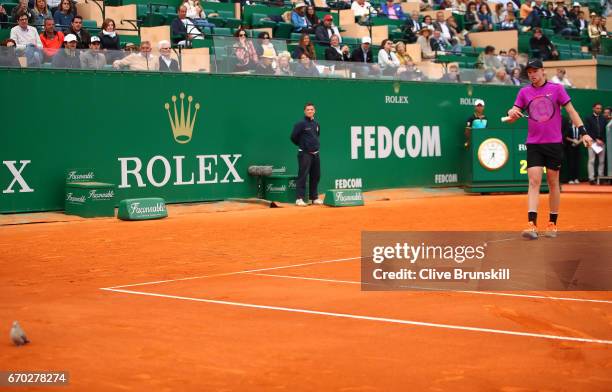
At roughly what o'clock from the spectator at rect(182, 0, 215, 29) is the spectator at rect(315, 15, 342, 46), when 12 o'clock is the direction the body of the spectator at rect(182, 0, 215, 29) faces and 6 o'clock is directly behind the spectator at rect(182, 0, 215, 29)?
the spectator at rect(315, 15, 342, 46) is roughly at 10 o'clock from the spectator at rect(182, 0, 215, 29).

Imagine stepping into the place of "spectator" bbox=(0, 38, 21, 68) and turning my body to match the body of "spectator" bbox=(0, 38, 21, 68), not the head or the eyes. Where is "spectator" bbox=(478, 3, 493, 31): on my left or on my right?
on my left

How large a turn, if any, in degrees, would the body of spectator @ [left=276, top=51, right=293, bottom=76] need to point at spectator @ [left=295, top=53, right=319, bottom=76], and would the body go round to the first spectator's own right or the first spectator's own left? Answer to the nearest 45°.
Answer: approximately 135° to the first spectator's own left

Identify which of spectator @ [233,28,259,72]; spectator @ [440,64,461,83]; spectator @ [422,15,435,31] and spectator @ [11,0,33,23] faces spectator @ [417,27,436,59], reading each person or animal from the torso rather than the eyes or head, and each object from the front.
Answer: spectator @ [422,15,435,31]

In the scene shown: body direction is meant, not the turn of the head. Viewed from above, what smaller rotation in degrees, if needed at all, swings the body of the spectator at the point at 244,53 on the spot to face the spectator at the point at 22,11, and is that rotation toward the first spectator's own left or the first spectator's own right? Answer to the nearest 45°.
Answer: approximately 45° to the first spectator's own right
